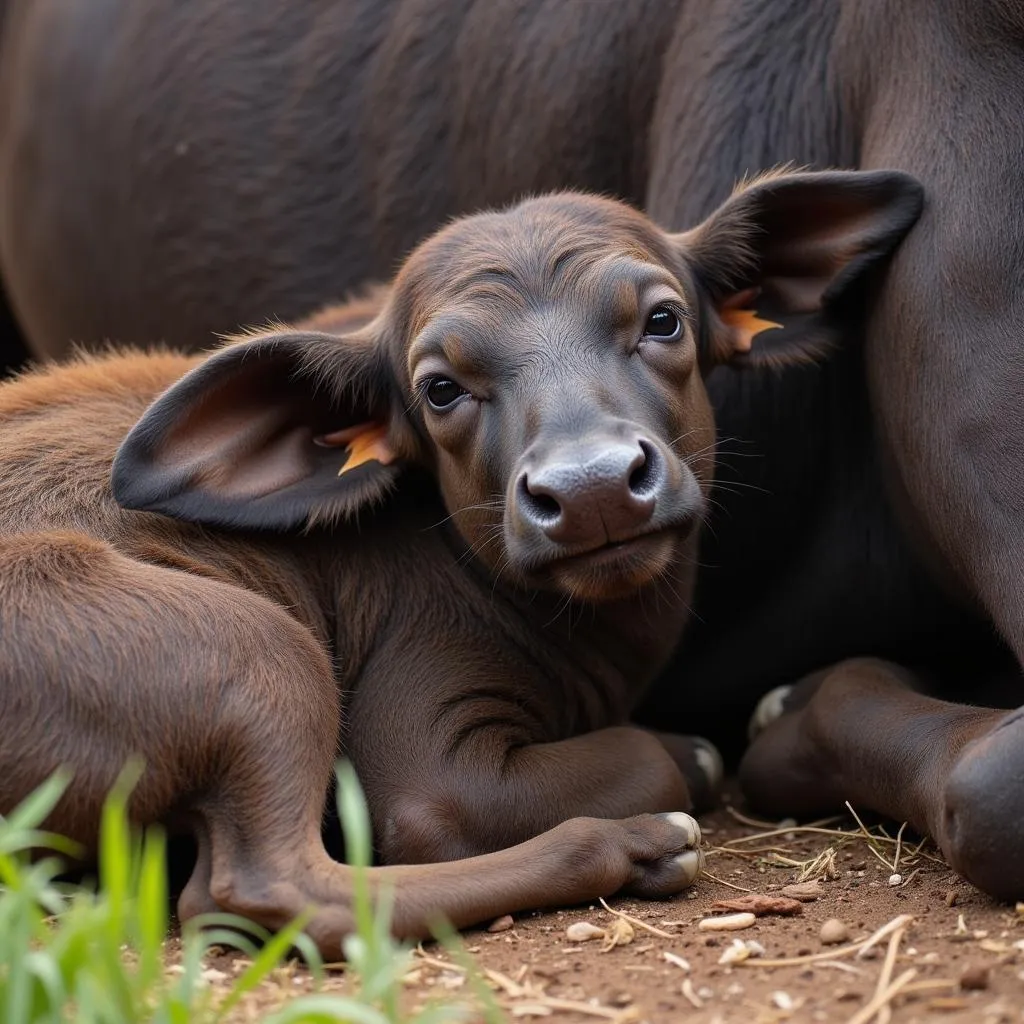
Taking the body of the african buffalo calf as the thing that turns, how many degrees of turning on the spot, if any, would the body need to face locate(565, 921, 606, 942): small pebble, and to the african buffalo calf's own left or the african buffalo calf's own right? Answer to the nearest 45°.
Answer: approximately 45° to the african buffalo calf's own right

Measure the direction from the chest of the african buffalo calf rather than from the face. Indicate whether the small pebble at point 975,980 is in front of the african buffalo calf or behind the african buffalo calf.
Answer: in front

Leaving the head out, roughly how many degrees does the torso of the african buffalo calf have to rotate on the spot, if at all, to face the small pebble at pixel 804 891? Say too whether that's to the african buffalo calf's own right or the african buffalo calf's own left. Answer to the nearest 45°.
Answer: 0° — it already faces it

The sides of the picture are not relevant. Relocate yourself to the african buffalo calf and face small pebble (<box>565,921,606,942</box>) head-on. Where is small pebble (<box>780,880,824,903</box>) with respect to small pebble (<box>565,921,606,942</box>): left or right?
left
